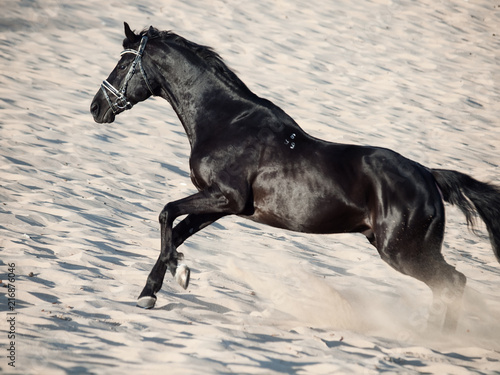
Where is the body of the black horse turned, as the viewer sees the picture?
to the viewer's left
